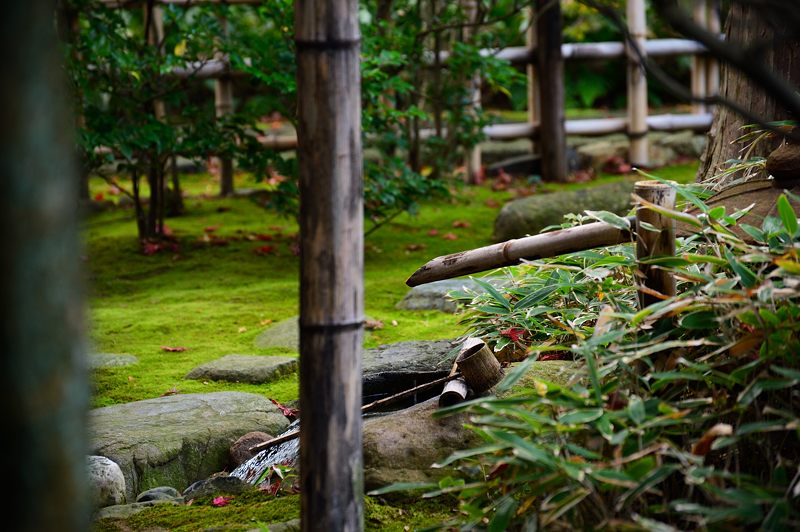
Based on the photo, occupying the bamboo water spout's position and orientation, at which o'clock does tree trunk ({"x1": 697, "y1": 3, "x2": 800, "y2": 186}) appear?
The tree trunk is roughly at 4 o'clock from the bamboo water spout.

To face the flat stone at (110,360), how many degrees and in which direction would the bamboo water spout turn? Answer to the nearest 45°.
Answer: approximately 45° to its right

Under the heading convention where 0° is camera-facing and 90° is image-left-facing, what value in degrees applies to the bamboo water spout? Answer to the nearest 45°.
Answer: approximately 90°

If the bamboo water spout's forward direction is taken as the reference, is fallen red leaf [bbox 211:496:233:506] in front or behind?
in front

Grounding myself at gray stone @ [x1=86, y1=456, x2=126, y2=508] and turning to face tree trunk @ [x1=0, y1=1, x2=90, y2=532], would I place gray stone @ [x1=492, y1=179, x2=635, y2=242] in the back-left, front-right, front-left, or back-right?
back-left

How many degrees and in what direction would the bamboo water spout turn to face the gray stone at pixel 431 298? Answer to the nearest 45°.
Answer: approximately 90° to its right

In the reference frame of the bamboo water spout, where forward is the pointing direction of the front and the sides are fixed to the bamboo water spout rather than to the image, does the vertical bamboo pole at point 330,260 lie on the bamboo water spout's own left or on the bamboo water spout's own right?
on the bamboo water spout's own left

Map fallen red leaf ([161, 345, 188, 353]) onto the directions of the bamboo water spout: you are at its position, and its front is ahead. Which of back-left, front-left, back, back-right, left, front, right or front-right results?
front-right
